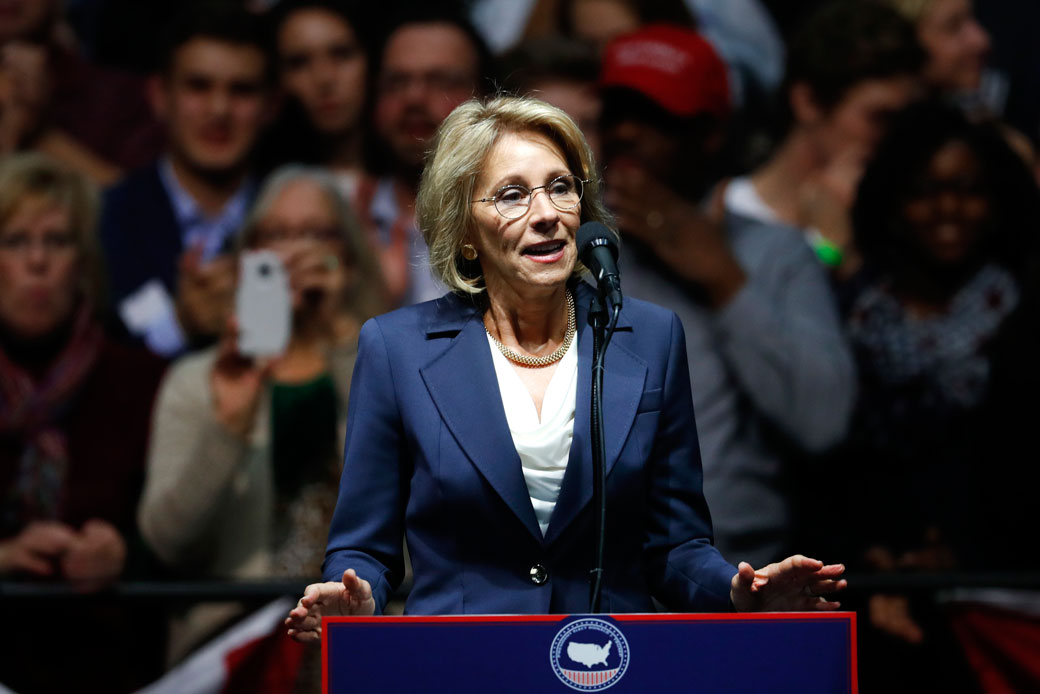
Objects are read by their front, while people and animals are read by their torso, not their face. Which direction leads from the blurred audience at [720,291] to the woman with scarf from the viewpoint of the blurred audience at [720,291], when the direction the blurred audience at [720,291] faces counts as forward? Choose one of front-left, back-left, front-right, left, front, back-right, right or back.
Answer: front-right

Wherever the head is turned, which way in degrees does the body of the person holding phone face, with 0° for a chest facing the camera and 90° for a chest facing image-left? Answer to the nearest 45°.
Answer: approximately 0°

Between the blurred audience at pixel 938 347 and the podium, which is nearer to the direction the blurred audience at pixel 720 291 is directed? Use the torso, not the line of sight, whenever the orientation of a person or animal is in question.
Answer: the podium

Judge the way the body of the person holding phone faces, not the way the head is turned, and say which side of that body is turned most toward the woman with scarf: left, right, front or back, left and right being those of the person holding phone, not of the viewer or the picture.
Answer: right

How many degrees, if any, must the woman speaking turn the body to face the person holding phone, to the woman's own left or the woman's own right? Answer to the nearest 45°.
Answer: approximately 135° to the woman's own right

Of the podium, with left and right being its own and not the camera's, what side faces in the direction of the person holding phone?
back

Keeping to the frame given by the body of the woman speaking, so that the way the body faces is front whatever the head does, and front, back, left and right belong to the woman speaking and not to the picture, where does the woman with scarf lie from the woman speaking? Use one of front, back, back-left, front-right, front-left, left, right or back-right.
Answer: back-right

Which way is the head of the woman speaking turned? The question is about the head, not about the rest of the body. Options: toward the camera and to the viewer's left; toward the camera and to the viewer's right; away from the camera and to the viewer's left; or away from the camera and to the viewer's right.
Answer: toward the camera and to the viewer's right

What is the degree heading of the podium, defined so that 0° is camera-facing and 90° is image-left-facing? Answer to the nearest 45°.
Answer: approximately 0°
